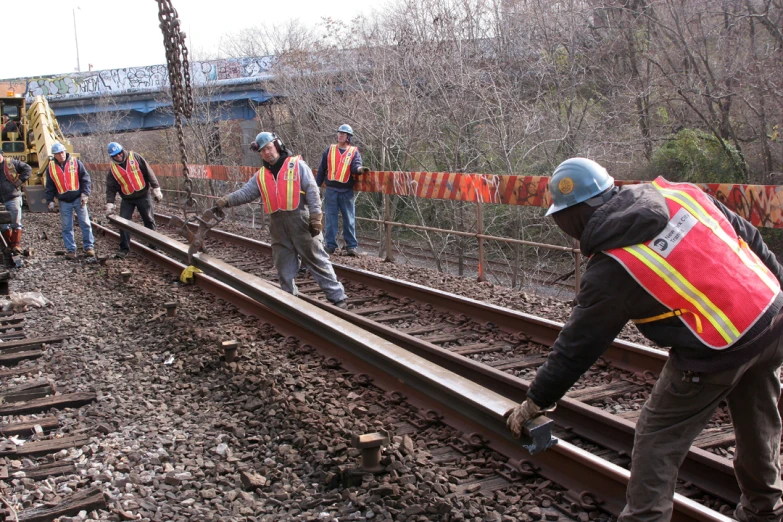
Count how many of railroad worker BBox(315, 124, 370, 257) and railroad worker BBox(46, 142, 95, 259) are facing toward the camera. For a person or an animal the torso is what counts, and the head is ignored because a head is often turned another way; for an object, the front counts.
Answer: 2

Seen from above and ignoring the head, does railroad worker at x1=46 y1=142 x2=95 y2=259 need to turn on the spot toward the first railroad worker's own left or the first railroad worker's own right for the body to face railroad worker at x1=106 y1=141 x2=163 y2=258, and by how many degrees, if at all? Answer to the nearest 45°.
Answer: approximately 45° to the first railroad worker's own left

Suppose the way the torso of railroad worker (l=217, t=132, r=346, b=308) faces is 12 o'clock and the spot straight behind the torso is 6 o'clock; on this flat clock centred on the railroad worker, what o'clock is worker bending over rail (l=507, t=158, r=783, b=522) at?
The worker bending over rail is roughly at 10 o'clock from the railroad worker.

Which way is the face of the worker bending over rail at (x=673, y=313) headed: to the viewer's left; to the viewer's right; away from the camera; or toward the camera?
to the viewer's left

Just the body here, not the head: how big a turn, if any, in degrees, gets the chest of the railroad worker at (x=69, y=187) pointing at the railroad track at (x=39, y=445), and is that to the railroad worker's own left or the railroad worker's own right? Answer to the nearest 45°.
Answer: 0° — they already face it

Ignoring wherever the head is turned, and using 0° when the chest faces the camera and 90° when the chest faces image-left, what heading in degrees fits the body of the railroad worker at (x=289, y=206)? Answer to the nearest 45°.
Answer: approximately 45°

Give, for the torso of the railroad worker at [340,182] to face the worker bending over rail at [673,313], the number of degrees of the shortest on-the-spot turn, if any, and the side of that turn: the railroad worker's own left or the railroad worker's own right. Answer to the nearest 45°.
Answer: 0° — they already face them

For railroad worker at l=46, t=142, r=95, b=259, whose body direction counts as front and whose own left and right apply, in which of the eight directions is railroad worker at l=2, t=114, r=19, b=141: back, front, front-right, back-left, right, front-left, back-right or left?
back

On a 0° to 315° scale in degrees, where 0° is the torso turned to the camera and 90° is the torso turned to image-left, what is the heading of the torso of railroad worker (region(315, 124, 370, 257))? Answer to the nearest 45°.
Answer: approximately 0°

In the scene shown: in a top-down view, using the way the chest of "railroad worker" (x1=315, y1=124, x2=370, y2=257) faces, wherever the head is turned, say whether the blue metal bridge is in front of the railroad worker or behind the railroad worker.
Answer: behind
